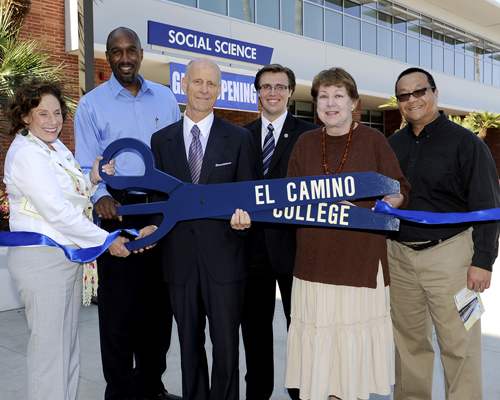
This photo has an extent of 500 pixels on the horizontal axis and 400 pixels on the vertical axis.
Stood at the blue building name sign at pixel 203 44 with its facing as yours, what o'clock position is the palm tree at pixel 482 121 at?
The palm tree is roughly at 9 o'clock from the blue building name sign.

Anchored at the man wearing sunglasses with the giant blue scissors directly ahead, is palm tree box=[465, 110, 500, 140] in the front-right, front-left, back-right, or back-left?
back-right

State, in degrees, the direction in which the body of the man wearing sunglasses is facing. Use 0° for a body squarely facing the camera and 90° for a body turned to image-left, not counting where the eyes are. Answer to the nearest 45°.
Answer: approximately 45°

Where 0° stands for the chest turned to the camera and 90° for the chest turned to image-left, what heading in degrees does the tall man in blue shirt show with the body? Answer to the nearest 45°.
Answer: approximately 0°

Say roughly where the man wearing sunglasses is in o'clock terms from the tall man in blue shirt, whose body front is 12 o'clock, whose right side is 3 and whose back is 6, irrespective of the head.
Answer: The man wearing sunglasses is roughly at 10 o'clock from the tall man in blue shirt.

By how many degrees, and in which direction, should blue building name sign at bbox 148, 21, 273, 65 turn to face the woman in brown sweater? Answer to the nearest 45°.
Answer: approximately 45° to its right

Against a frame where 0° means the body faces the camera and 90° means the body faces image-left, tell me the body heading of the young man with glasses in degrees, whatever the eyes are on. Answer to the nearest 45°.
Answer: approximately 0°

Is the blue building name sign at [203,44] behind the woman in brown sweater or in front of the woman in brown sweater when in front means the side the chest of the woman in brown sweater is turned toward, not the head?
behind

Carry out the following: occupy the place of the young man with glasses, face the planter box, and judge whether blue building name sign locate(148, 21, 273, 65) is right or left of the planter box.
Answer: right

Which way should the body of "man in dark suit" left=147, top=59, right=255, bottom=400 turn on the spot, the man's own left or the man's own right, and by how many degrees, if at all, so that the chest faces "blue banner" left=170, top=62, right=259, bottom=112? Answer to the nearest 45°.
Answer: approximately 180°

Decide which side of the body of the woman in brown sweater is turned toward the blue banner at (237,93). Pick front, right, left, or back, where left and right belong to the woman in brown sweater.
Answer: back
